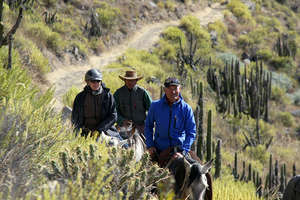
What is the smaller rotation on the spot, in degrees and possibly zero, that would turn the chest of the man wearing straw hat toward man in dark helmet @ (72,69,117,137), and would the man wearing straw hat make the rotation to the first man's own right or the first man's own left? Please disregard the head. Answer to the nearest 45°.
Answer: approximately 45° to the first man's own right

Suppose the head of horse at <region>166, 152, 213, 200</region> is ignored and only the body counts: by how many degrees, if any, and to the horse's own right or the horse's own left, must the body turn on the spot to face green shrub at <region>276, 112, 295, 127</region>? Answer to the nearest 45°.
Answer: approximately 135° to the horse's own left

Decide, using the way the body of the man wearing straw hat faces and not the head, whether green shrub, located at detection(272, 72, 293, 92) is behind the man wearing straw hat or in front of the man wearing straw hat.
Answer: behind

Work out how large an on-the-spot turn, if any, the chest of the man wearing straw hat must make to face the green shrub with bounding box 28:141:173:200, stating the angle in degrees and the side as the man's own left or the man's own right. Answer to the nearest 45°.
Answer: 0° — they already face it

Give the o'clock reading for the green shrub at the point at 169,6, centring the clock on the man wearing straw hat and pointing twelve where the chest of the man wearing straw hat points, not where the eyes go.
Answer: The green shrub is roughly at 6 o'clock from the man wearing straw hat.

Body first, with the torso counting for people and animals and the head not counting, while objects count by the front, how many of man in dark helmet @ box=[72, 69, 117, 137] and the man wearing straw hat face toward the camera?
2

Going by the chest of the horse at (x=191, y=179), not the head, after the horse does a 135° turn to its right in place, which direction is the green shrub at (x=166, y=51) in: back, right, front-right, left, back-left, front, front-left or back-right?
right

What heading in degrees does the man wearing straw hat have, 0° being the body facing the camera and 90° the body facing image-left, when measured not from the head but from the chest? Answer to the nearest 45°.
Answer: approximately 0°
